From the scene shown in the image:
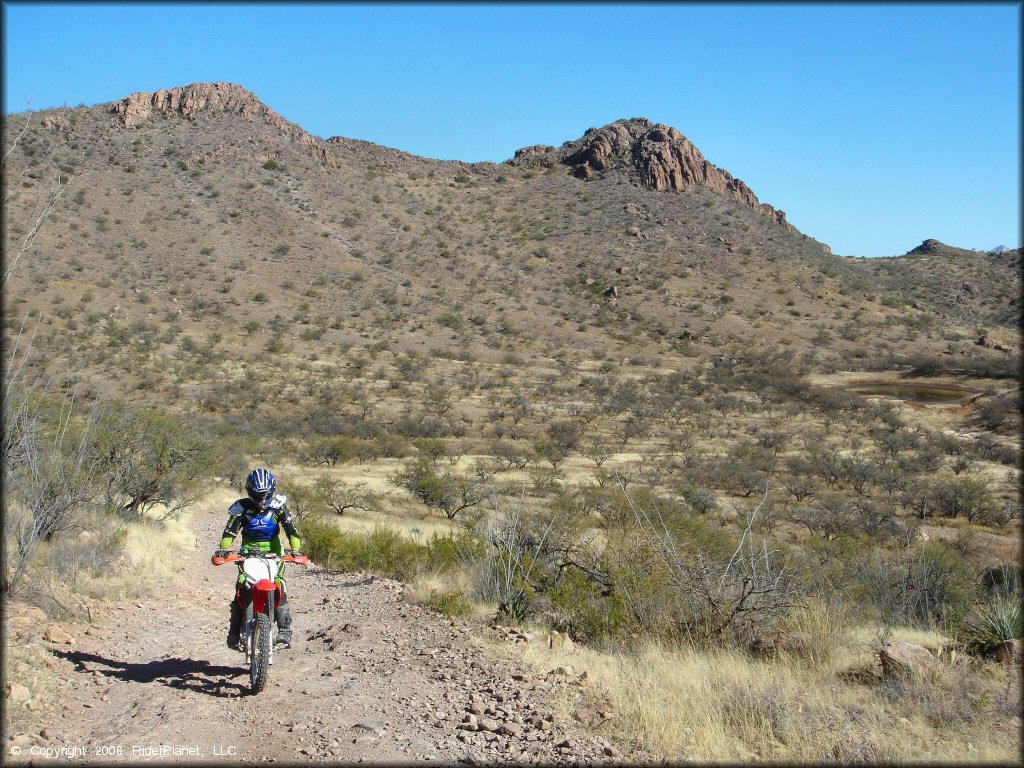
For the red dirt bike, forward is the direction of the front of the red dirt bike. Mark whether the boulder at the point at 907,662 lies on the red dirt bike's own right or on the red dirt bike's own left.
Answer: on the red dirt bike's own left

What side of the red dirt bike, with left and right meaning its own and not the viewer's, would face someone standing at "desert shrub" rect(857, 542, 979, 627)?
left

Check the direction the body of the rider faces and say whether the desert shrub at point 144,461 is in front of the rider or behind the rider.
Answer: behind

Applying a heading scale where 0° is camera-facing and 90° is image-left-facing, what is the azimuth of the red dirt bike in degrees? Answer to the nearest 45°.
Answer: approximately 0°

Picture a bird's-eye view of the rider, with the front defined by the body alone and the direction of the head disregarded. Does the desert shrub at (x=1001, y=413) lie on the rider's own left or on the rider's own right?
on the rider's own left

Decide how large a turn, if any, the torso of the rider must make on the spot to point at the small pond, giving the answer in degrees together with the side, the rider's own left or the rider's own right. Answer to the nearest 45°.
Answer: approximately 135° to the rider's own left

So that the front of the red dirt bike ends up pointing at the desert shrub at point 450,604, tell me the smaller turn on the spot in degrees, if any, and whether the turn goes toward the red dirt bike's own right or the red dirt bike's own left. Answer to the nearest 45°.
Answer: approximately 135° to the red dirt bike's own left

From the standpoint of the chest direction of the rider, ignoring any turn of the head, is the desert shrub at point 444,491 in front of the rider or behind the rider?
behind

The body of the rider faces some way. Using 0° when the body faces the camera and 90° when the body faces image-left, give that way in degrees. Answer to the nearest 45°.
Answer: approximately 0°

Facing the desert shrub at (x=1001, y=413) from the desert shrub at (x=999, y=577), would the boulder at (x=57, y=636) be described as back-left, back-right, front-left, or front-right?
back-left
